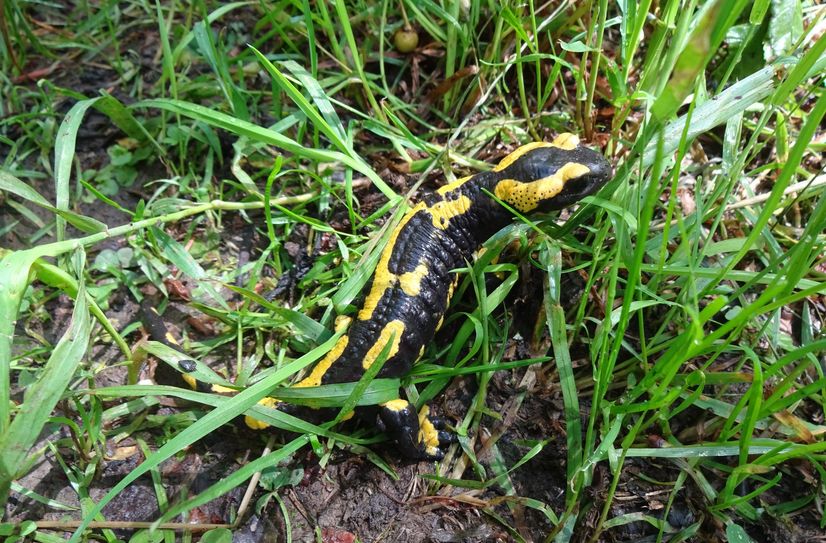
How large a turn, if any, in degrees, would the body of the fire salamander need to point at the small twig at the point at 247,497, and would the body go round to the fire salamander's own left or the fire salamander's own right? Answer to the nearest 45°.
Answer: approximately 180°

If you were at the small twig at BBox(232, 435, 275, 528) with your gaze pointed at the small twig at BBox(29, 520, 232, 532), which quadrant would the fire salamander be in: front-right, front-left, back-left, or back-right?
back-right

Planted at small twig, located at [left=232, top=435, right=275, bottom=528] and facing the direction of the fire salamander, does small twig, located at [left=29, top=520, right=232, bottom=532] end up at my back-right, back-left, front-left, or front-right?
back-left

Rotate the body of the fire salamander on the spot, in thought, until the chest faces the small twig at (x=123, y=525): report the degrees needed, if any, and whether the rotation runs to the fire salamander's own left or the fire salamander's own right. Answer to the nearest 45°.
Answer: approximately 180°

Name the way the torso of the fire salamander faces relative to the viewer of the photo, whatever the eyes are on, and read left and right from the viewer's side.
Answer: facing away from the viewer and to the right of the viewer
